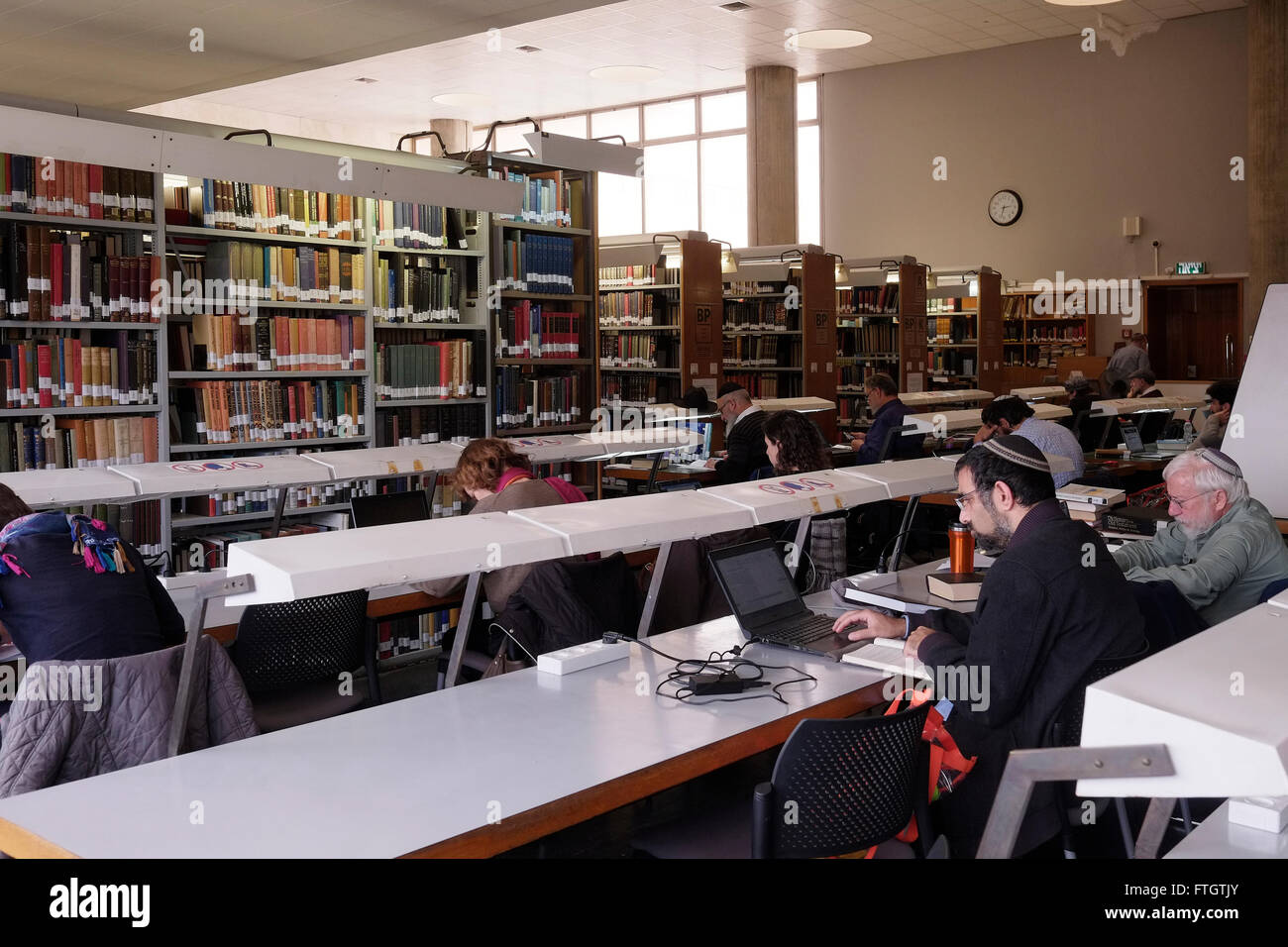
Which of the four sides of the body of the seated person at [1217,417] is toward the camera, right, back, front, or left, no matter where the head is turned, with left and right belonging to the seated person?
left

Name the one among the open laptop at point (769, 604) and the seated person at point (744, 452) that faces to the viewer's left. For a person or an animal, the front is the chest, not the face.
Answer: the seated person

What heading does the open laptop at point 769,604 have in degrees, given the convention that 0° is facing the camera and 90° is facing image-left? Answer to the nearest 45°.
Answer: approximately 315°

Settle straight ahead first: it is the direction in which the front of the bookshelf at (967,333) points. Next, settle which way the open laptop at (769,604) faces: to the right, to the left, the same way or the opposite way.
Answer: to the left

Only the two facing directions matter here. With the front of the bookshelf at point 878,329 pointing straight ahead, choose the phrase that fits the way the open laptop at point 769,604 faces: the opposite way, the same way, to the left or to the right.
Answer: to the left

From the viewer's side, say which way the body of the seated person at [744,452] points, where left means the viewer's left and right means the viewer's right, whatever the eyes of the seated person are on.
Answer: facing to the left of the viewer

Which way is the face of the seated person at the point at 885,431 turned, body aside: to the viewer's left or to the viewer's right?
to the viewer's left

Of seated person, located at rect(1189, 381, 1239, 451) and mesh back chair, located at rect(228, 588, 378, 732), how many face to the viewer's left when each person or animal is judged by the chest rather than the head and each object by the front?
1

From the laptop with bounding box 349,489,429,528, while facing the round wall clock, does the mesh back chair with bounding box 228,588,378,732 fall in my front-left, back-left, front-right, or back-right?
back-right
